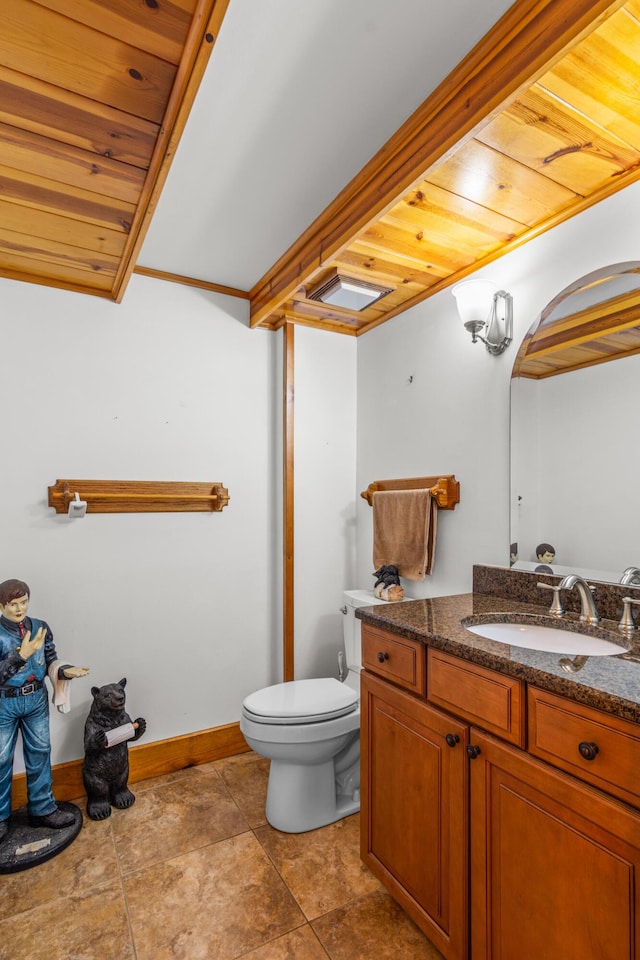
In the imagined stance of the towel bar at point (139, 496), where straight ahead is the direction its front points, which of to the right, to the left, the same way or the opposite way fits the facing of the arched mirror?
to the right

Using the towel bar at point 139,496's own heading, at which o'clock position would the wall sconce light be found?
The wall sconce light is roughly at 10 o'clock from the towel bar.

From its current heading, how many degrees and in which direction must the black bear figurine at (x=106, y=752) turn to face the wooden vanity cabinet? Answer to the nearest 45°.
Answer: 0° — it already faces it

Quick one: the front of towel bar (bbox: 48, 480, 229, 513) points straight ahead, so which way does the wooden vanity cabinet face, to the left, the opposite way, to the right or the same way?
to the right

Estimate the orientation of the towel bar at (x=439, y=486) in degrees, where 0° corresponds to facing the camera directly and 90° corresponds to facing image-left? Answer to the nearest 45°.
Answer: approximately 45°

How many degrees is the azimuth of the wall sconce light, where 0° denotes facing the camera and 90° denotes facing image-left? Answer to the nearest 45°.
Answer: approximately 45°

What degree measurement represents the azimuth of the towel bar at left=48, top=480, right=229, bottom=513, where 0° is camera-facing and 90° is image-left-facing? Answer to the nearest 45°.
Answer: approximately 0°

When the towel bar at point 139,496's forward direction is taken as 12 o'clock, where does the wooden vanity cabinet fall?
The wooden vanity cabinet is roughly at 11 o'clock from the towel bar.

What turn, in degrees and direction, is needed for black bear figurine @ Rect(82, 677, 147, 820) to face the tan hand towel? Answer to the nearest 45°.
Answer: approximately 45° to its left
